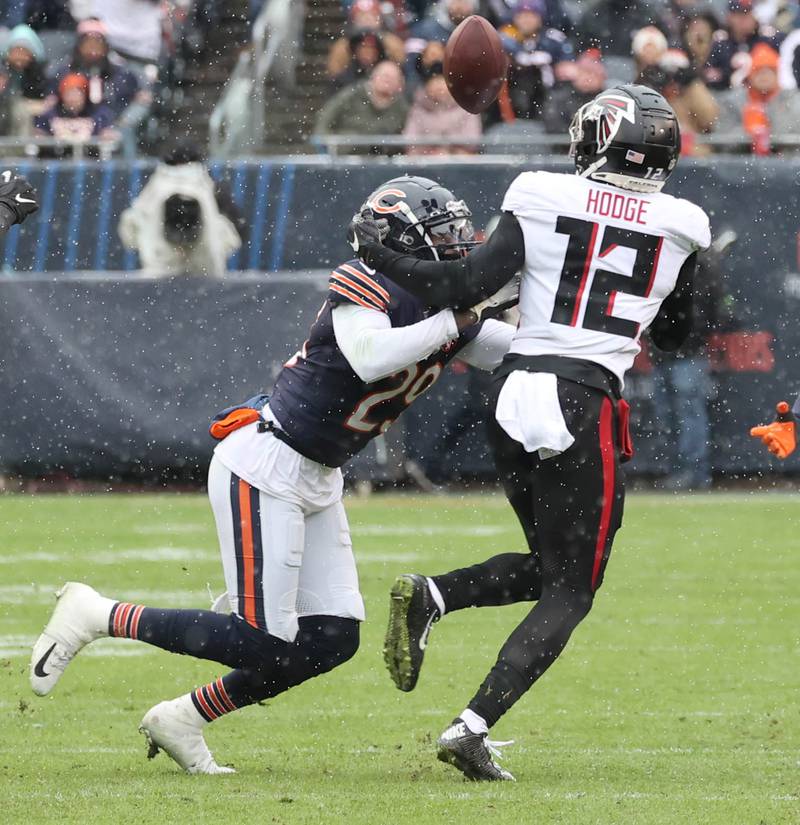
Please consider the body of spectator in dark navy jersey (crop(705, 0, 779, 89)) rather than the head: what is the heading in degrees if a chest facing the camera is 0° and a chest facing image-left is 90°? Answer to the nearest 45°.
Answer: approximately 0°

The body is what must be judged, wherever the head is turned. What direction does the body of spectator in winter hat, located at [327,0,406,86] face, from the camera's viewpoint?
toward the camera

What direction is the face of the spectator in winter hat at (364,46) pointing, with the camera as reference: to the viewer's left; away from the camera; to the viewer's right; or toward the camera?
toward the camera

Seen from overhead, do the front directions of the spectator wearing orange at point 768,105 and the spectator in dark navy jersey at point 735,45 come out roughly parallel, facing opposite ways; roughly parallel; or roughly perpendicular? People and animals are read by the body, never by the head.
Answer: roughly parallel

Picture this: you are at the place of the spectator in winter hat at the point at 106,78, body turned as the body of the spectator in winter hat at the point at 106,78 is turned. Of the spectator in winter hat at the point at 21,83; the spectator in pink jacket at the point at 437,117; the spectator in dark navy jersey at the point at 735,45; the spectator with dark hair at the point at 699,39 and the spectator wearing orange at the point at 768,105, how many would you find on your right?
1

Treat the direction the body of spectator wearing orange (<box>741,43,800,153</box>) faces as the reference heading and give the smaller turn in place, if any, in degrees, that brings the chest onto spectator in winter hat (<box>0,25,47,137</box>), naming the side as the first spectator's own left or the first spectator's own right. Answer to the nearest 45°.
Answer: approximately 90° to the first spectator's own right

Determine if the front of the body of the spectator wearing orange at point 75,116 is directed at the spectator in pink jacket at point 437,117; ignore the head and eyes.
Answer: no

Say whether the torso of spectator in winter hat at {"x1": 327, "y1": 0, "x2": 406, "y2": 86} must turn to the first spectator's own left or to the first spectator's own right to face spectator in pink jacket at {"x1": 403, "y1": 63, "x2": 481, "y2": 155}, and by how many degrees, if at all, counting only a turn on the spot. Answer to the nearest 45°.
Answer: approximately 45° to the first spectator's own left

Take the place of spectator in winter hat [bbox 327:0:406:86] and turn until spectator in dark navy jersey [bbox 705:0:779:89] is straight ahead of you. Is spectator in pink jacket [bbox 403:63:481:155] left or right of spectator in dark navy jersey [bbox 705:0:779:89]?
right

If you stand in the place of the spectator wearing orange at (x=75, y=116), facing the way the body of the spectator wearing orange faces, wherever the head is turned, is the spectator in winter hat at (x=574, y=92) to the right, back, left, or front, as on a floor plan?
left

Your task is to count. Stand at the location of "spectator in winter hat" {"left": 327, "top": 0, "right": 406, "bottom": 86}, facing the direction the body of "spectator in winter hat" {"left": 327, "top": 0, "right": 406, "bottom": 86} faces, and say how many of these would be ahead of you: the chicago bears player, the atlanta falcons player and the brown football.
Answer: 3

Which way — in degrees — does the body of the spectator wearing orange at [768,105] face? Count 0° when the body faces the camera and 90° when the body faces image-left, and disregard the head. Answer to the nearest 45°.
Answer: approximately 0°

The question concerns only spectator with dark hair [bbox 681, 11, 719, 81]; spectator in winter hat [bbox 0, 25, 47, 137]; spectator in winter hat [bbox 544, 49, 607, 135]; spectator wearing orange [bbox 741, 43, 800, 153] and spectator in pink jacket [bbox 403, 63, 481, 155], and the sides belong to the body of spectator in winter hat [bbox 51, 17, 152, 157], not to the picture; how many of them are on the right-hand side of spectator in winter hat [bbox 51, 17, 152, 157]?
1

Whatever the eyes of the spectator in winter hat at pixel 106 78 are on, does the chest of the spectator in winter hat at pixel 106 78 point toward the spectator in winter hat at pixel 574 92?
no

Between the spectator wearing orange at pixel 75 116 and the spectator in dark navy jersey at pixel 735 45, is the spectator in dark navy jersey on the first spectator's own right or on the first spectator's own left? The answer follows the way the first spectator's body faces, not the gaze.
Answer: on the first spectator's own left

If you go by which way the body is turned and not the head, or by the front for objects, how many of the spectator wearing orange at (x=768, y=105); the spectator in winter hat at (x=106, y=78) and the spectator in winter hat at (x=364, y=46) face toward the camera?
3

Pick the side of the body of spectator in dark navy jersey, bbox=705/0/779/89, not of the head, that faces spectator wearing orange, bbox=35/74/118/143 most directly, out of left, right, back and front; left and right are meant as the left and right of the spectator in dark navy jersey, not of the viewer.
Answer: right

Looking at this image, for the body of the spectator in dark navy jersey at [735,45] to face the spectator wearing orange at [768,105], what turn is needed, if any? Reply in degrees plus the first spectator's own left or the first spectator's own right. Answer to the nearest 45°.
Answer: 0° — they already face them

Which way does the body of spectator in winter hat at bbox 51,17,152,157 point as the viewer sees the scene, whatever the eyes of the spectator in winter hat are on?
toward the camera
